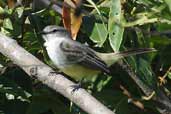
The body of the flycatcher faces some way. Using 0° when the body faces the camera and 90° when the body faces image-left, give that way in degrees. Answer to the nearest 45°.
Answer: approximately 90°
